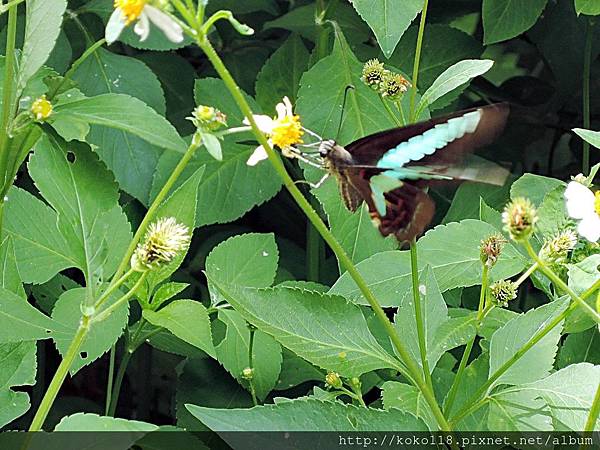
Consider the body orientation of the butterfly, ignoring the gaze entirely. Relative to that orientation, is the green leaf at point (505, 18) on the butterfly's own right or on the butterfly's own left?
on the butterfly's own right

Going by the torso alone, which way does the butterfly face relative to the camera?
to the viewer's left
